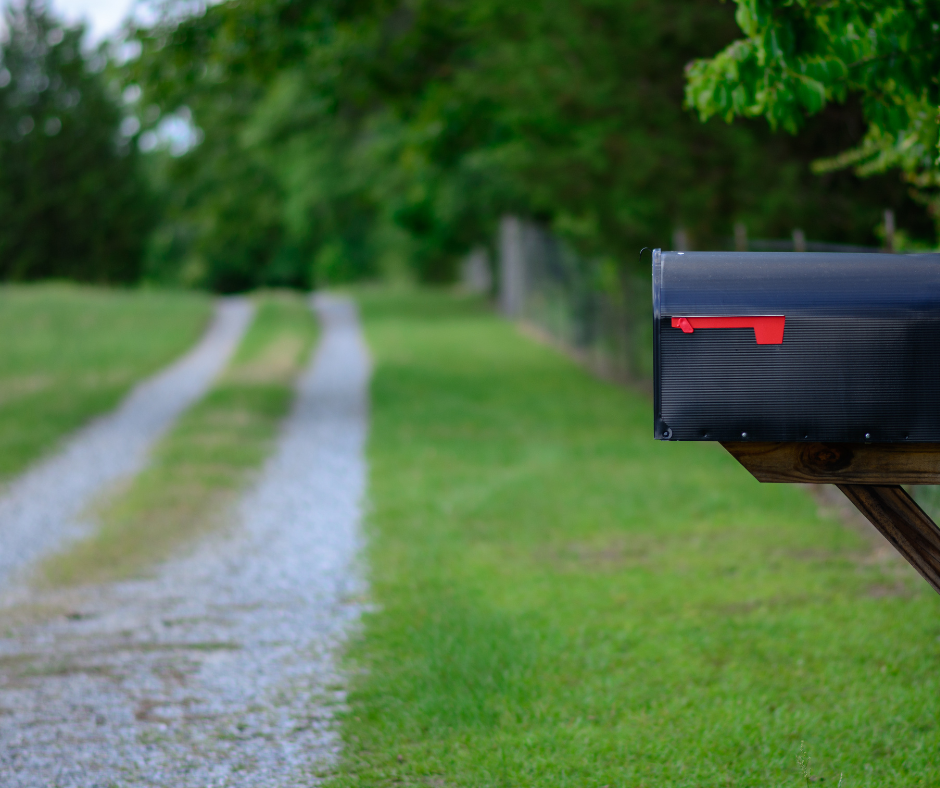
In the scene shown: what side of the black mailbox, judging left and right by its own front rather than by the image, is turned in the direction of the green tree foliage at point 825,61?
right

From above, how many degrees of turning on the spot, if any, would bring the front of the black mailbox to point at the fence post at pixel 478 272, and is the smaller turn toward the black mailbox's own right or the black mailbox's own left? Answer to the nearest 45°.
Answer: approximately 90° to the black mailbox's own right

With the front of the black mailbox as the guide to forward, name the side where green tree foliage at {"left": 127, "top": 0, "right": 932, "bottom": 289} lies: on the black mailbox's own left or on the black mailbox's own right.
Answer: on the black mailbox's own right

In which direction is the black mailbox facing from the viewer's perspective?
to the viewer's left
